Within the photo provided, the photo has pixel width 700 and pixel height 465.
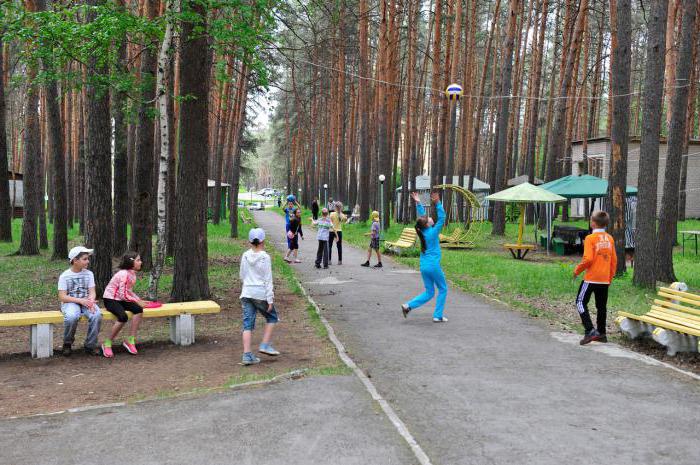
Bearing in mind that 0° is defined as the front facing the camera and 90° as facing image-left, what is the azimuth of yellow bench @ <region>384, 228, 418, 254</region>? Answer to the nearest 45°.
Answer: approximately 45°

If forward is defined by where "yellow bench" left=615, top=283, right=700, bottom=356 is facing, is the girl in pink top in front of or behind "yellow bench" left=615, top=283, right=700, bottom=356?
in front

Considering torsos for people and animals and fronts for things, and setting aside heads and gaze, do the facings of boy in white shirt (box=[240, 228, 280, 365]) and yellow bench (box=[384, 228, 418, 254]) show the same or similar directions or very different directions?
very different directions

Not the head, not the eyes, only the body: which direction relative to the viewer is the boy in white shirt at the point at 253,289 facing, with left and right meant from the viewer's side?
facing away from the viewer and to the right of the viewer

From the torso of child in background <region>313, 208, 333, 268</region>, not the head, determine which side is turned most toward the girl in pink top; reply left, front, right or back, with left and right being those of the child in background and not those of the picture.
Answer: front

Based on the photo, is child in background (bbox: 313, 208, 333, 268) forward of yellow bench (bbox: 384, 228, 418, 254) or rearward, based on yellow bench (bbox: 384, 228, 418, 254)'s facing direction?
forward

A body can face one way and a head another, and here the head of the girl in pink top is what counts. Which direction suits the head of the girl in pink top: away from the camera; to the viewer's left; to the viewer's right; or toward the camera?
to the viewer's right

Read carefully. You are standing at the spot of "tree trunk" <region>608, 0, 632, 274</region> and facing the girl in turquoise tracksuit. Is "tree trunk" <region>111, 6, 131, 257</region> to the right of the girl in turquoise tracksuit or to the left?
right

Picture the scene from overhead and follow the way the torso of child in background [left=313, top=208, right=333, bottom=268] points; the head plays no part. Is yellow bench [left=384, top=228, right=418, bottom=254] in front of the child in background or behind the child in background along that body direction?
behind

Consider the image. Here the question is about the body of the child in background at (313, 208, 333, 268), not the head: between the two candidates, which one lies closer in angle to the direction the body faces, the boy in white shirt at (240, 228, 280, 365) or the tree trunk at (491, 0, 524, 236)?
the boy in white shirt

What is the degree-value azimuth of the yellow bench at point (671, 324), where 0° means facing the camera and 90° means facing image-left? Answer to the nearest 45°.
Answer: approximately 45°

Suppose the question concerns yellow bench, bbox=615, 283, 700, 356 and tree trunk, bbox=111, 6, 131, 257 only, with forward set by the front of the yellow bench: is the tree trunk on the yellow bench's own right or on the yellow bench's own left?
on the yellow bench's own right

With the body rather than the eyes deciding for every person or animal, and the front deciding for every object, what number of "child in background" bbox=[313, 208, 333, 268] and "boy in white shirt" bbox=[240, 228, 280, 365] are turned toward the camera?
1
